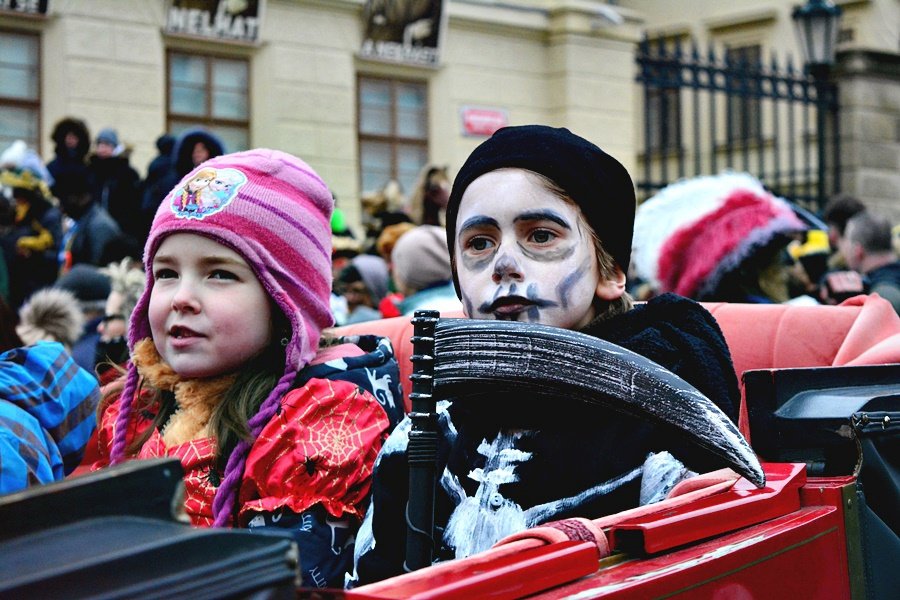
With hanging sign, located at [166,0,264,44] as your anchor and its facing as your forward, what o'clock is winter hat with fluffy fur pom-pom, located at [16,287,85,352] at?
The winter hat with fluffy fur pom-pom is roughly at 12 o'clock from the hanging sign.

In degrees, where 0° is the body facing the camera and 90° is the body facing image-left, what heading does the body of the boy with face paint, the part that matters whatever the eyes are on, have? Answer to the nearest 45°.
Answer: approximately 45°

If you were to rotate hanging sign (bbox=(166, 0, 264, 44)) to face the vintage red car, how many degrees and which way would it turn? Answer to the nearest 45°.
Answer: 0° — it already faces it

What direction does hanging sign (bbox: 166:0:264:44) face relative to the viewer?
toward the camera

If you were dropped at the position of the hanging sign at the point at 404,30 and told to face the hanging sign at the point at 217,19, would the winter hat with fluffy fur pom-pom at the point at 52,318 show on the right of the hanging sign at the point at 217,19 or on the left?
left

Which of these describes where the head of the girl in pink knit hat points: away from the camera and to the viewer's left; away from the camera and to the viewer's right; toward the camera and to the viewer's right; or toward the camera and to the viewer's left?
toward the camera and to the viewer's left

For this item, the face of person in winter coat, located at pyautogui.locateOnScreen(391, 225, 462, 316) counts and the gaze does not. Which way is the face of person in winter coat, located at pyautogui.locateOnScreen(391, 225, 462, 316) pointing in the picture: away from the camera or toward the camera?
away from the camera

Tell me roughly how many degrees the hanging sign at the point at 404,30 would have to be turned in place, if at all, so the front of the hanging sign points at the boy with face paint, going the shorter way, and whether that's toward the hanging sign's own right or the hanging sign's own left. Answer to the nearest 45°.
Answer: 0° — it already faces them

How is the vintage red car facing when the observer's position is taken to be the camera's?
facing the viewer and to the left of the viewer

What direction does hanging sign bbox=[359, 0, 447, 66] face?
toward the camera

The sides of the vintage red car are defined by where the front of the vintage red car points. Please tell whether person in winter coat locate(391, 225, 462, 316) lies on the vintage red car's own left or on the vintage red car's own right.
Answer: on the vintage red car's own right

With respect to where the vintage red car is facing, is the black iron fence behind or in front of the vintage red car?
behind

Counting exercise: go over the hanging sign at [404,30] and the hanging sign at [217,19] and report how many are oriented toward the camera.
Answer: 2
